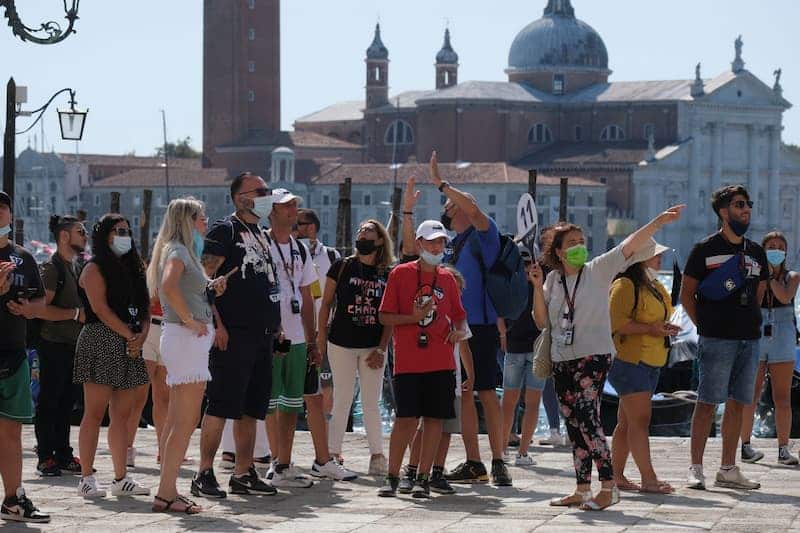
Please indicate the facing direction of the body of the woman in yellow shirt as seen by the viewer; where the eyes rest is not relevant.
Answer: to the viewer's right

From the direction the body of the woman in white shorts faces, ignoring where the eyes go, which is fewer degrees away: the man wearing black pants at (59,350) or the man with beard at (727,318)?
the man with beard

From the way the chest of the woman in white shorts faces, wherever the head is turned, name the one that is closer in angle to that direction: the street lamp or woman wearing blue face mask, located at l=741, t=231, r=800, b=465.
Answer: the woman wearing blue face mask

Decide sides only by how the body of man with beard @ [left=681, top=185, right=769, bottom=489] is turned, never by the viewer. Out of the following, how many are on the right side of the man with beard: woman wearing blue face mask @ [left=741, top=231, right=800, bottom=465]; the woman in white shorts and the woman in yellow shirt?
2

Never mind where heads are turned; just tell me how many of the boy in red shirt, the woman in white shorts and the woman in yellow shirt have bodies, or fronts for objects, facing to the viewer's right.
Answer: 2

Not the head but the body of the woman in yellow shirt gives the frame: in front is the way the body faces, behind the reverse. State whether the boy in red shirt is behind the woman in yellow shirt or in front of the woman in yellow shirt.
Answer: behind

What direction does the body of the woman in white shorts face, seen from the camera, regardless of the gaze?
to the viewer's right

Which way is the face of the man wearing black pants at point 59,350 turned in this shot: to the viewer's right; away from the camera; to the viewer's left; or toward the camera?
to the viewer's right

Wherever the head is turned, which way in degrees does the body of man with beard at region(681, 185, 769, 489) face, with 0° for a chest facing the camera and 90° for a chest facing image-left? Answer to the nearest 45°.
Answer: approximately 315°
